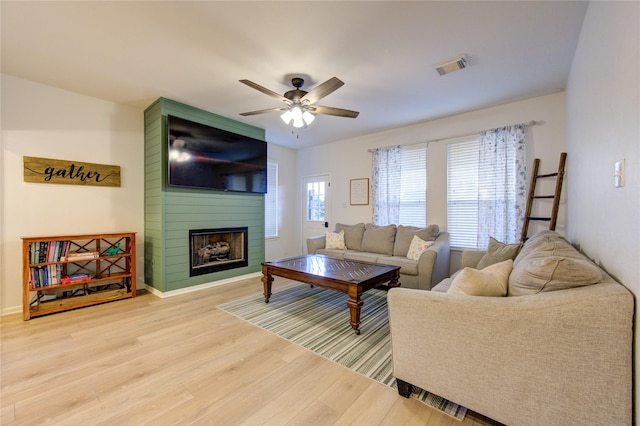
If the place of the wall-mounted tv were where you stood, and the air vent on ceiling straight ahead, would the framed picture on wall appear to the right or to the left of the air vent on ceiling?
left

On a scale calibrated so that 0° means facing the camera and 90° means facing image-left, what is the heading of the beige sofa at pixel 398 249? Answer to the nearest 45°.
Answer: approximately 45°

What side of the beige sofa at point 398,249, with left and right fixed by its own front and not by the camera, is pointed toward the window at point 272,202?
right

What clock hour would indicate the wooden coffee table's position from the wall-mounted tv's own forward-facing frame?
The wooden coffee table is roughly at 12 o'clock from the wall-mounted tv.

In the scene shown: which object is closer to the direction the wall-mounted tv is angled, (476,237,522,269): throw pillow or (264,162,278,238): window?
the throw pillow

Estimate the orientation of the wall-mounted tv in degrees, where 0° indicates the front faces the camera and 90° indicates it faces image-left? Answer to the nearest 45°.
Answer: approximately 315°

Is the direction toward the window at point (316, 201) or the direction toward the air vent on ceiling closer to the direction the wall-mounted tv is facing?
the air vent on ceiling
